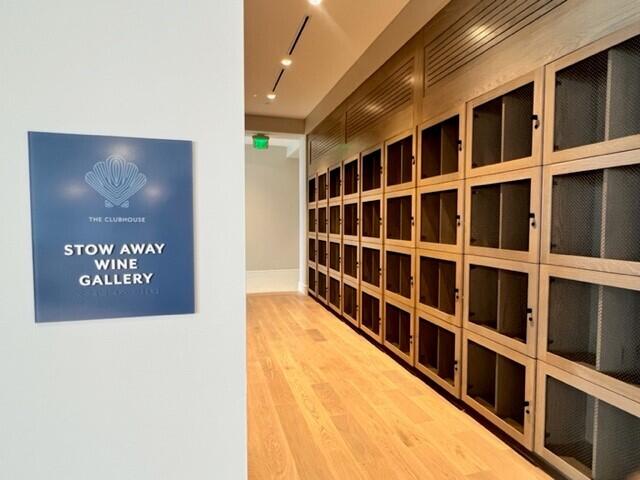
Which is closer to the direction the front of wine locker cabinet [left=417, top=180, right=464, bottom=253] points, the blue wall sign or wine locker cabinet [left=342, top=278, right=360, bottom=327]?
the blue wall sign

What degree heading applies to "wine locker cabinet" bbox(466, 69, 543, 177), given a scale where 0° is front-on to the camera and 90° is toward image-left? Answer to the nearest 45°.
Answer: approximately 45°

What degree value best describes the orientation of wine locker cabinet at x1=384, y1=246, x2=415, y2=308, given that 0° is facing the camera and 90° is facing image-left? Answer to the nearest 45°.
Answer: approximately 45°
